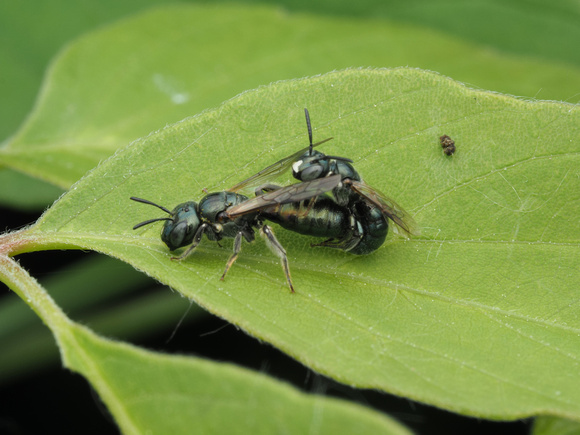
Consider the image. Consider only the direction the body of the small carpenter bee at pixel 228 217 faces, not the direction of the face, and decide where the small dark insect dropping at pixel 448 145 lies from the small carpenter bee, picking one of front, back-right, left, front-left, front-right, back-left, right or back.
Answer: back

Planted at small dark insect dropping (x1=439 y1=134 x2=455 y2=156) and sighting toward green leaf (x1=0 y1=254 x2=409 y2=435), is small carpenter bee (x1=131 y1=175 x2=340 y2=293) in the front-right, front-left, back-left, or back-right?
front-right

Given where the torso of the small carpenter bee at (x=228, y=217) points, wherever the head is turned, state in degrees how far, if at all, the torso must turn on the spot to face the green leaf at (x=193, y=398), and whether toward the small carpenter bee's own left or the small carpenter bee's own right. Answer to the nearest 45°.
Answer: approximately 90° to the small carpenter bee's own left

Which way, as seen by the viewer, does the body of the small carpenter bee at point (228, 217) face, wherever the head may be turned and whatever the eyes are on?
to the viewer's left

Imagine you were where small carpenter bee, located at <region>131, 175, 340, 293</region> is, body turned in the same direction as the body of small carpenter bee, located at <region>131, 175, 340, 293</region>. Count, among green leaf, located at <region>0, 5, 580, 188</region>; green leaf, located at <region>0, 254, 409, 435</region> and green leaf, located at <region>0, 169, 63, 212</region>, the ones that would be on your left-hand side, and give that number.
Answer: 1

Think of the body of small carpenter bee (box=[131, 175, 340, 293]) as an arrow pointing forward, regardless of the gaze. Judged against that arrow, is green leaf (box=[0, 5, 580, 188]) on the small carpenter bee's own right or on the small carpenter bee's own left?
on the small carpenter bee's own right

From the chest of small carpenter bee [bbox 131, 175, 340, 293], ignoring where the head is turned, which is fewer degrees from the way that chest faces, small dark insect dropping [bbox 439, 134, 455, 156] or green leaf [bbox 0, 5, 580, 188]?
the green leaf
